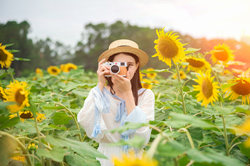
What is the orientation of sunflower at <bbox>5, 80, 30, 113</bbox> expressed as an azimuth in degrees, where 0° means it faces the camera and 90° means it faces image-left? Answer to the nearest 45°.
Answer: approximately 315°

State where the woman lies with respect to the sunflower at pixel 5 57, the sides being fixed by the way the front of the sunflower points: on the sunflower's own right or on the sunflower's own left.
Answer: on the sunflower's own left

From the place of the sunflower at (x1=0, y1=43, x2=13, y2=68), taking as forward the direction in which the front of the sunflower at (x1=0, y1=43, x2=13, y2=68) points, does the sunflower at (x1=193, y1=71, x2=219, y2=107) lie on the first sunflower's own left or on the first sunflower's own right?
on the first sunflower's own left

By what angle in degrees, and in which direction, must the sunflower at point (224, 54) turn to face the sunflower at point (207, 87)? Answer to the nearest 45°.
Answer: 0° — it already faces it

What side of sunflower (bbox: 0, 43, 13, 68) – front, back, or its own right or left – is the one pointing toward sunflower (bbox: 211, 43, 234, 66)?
left

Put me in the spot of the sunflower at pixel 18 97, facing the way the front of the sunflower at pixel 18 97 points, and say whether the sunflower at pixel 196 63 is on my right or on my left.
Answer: on my left

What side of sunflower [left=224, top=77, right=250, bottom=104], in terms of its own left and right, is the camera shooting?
front

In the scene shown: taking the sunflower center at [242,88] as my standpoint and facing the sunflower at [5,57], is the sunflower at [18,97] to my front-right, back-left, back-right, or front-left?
front-left

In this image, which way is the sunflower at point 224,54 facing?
toward the camera

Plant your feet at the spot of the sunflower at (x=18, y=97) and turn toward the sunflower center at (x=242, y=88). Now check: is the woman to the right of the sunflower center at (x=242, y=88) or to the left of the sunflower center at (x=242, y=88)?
left

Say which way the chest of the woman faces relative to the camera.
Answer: toward the camera
